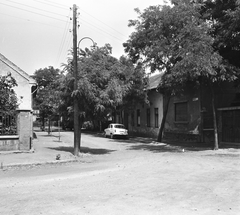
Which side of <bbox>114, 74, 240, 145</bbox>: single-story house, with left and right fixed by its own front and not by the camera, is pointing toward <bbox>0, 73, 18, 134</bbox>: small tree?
front

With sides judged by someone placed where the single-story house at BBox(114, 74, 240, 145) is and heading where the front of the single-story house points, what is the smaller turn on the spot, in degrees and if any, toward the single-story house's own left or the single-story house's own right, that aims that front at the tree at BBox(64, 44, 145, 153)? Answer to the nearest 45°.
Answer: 0° — it already faces it

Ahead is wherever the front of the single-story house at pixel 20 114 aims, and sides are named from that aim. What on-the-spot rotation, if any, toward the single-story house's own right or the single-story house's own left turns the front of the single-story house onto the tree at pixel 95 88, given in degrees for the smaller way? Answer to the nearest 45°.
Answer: approximately 90° to the single-story house's own left

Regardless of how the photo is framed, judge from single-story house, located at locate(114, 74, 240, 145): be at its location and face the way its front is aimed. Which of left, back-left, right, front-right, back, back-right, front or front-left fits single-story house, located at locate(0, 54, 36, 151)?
front

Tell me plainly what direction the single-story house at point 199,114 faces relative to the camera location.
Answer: facing the viewer and to the left of the viewer

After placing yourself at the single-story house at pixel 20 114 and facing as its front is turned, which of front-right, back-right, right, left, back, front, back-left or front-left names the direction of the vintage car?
back-left

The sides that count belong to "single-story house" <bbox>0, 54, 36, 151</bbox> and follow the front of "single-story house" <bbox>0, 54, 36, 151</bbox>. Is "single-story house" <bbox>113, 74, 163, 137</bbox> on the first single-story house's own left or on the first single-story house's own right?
on the first single-story house's own left

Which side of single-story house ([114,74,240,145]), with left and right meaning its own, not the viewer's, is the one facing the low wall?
front
